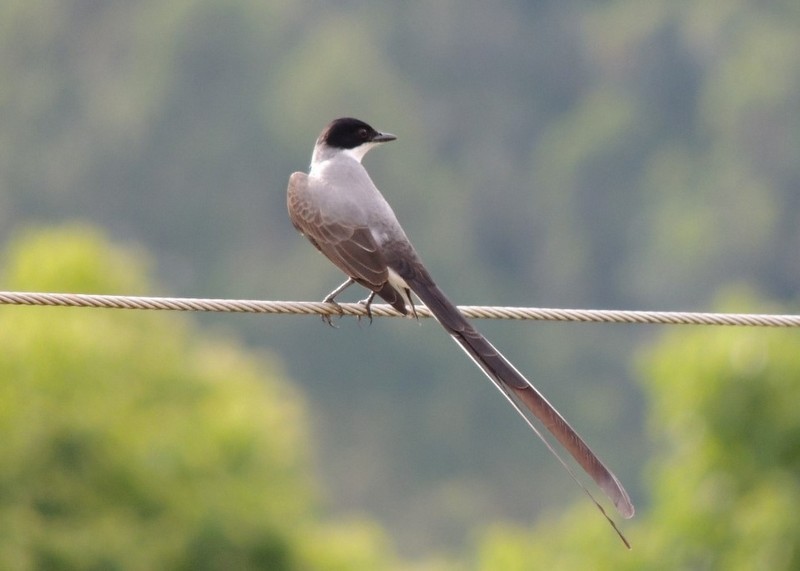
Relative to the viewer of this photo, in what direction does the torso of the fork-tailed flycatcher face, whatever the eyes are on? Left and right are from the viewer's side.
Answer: facing away from the viewer and to the left of the viewer
